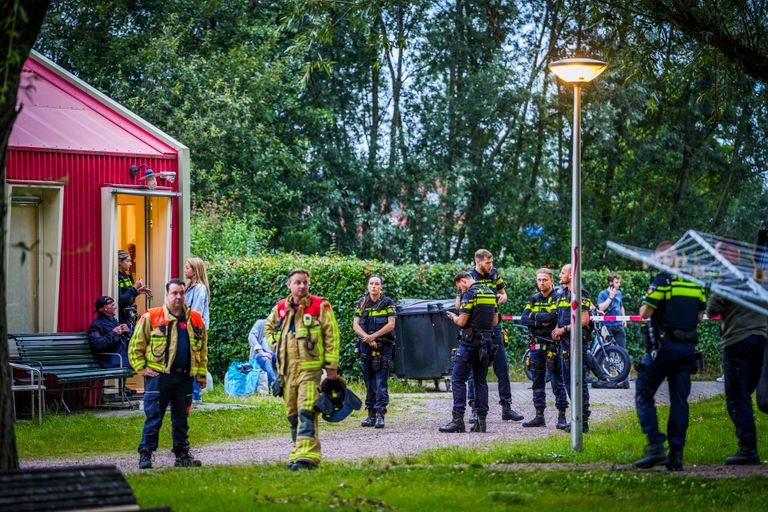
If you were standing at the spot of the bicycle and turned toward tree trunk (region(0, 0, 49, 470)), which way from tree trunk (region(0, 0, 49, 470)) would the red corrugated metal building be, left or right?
right

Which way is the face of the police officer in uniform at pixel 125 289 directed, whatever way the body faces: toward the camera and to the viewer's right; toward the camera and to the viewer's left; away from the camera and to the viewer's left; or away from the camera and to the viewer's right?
toward the camera and to the viewer's right

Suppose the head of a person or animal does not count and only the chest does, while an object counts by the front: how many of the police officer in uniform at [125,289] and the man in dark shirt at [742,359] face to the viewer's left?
1

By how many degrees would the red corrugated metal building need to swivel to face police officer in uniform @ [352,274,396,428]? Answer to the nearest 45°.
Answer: approximately 45° to its left

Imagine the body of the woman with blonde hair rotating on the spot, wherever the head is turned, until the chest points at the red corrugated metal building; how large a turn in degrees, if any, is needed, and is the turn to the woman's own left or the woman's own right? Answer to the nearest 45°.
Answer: approximately 45° to the woman's own right

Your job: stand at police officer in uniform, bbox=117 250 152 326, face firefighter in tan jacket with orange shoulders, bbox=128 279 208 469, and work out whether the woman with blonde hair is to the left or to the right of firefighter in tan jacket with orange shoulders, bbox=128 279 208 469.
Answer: left

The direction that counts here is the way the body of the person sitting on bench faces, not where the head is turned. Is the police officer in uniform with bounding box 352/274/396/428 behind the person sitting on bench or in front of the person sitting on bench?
in front

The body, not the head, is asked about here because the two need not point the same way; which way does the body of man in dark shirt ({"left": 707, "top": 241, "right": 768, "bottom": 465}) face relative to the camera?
to the viewer's left

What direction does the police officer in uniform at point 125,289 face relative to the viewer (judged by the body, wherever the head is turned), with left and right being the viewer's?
facing to the right of the viewer

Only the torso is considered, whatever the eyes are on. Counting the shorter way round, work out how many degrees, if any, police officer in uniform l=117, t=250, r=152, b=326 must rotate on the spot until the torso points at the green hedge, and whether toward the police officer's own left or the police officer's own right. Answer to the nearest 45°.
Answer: approximately 45° to the police officer's own left

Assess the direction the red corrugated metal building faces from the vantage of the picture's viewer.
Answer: facing the viewer

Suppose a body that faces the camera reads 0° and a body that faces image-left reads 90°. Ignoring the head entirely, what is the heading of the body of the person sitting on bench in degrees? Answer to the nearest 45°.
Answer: approximately 270°

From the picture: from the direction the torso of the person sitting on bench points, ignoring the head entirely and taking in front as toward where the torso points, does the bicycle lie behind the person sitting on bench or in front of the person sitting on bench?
in front

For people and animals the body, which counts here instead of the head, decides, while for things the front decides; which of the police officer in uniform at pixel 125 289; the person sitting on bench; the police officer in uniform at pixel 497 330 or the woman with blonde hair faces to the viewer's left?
the woman with blonde hair

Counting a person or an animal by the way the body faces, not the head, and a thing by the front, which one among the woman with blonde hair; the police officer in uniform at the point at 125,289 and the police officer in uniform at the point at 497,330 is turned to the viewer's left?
the woman with blonde hair

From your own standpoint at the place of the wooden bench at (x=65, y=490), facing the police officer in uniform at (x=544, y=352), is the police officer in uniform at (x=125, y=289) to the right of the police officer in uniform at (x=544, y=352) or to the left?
left

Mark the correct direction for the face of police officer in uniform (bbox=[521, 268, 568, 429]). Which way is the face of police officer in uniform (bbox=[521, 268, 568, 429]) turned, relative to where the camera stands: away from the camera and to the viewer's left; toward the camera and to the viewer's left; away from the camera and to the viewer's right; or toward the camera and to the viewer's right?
toward the camera and to the viewer's left
